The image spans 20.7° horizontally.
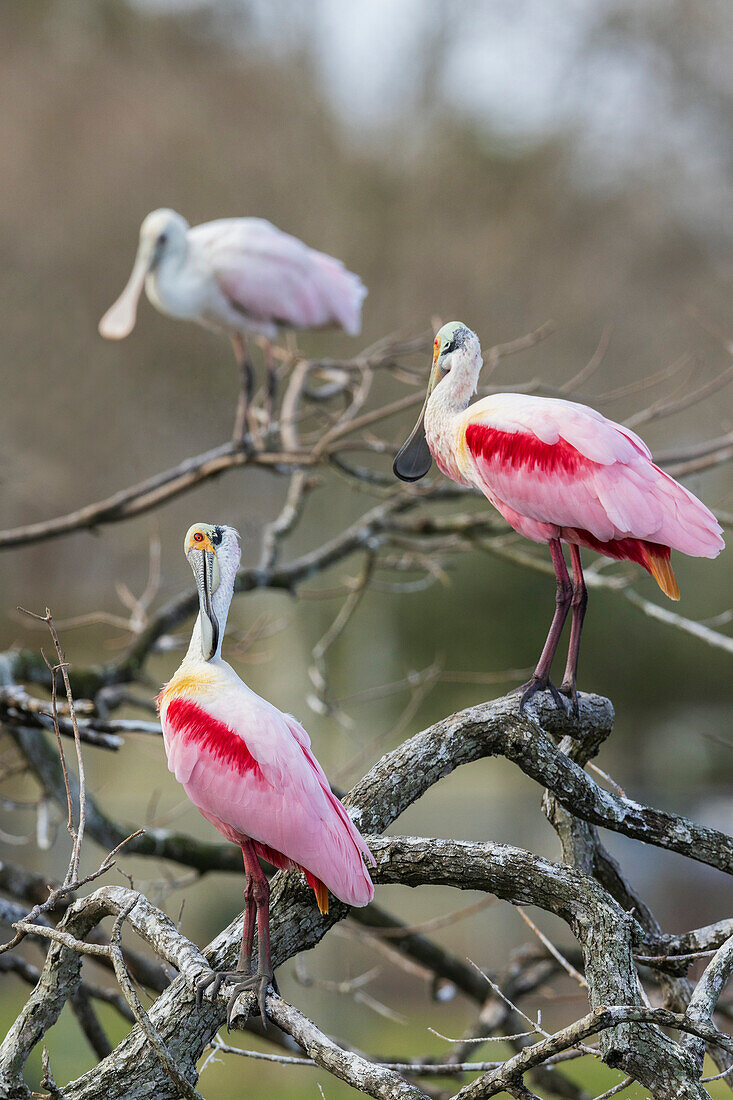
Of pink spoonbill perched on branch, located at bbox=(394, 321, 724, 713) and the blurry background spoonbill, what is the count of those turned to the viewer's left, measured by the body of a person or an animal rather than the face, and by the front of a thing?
2

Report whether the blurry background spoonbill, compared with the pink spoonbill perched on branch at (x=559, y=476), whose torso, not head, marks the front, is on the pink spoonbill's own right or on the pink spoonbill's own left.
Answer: on the pink spoonbill's own right

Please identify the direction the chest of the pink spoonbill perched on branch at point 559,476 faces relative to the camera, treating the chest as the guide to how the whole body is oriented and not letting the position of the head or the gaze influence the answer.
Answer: to the viewer's left

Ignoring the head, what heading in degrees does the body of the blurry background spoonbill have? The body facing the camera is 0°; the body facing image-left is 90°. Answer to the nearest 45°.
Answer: approximately 90°

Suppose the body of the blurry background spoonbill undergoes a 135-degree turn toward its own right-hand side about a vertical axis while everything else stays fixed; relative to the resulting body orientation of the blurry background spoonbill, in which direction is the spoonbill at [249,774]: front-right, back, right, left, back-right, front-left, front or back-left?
back-right
